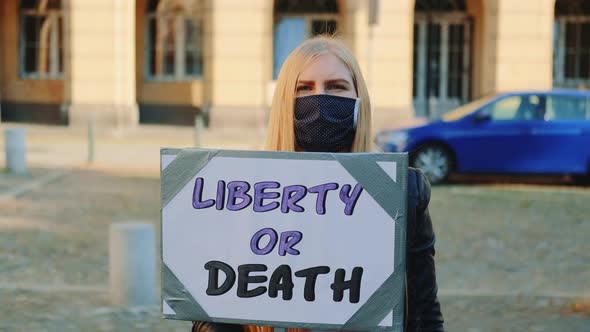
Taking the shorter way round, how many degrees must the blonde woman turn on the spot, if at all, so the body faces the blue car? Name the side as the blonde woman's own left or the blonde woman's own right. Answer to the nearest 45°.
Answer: approximately 180°

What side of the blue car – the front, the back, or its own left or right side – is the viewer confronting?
left

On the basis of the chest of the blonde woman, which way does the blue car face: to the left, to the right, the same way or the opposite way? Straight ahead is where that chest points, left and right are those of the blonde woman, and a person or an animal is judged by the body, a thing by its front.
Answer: to the right

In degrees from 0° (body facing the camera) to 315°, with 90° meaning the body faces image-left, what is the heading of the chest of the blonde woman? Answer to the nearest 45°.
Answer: approximately 0°

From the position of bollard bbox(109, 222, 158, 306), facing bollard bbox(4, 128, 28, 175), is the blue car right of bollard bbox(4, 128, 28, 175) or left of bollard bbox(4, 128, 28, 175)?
right

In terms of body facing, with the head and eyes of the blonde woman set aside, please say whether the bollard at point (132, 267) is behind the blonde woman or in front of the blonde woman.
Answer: behind

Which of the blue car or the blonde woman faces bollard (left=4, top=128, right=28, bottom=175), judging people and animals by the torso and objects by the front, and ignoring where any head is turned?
the blue car

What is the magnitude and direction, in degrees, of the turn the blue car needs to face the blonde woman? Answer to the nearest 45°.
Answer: approximately 90° to its left

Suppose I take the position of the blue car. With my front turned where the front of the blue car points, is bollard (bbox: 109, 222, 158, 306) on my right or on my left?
on my left

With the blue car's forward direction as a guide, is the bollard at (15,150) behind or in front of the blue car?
in front

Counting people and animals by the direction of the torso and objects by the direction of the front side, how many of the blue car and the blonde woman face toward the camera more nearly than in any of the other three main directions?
1
